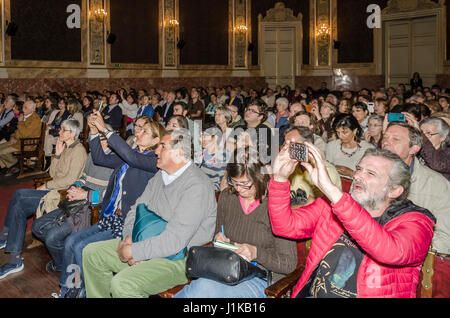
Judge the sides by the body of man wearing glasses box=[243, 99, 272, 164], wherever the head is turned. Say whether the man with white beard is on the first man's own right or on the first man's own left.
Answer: on the first man's own left

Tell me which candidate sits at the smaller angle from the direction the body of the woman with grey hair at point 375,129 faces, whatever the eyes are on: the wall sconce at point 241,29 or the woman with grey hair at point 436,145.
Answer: the woman with grey hair

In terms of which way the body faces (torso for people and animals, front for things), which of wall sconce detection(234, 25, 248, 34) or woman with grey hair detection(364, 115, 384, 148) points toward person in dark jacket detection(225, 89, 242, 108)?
the wall sconce

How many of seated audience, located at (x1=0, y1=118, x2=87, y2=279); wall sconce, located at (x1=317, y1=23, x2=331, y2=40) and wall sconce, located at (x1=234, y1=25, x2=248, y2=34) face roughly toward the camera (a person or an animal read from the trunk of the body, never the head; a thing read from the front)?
2

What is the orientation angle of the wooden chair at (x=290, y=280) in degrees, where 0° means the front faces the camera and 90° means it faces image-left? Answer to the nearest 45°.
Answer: approximately 45°

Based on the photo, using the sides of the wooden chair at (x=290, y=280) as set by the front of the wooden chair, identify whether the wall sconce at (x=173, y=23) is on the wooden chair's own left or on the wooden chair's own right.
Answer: on the wooden chair's own right
